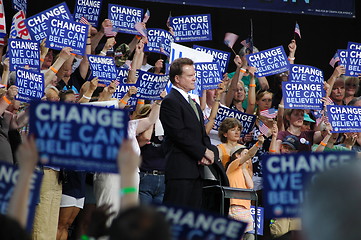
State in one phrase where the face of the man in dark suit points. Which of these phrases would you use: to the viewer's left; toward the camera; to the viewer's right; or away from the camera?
to the viewer's right

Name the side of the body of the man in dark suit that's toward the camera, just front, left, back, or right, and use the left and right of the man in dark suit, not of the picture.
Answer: right
